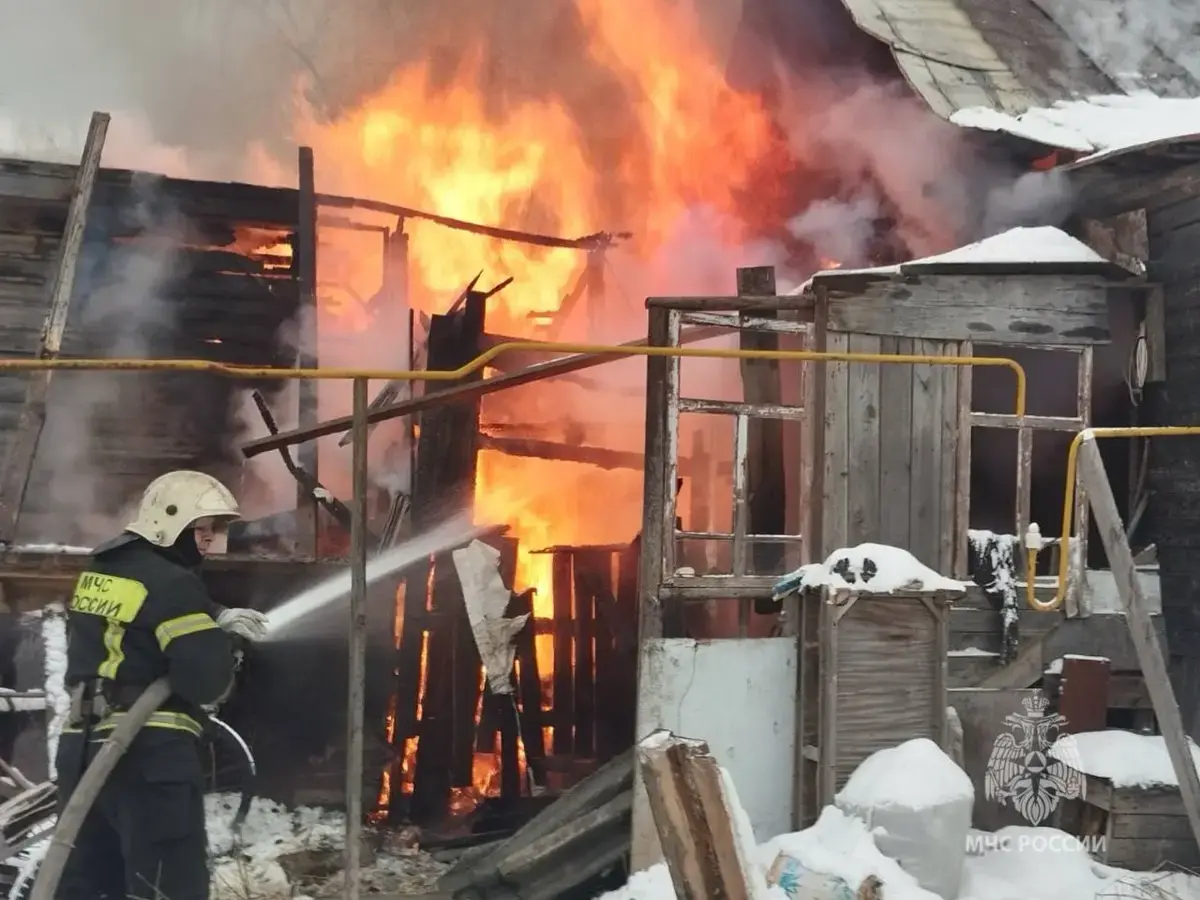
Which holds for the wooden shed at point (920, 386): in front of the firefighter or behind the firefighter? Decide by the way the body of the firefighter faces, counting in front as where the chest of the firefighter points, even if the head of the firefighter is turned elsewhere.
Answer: in front

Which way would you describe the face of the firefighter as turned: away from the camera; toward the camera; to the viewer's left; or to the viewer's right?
to the viewer's right

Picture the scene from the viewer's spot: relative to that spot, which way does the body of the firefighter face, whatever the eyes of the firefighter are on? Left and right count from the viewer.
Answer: facing away from the viewer and to the right of the viewer

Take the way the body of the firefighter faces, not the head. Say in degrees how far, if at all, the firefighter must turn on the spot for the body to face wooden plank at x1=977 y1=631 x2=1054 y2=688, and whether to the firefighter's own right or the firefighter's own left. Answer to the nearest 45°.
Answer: approximately 45° to the firefighter's own right

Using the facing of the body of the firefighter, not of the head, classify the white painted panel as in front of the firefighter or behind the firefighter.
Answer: in front

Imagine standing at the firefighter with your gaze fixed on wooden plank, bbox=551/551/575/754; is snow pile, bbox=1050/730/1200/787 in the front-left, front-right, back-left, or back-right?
front-right

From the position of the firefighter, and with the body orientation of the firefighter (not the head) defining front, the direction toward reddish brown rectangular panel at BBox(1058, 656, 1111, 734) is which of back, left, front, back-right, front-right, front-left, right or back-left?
front-right

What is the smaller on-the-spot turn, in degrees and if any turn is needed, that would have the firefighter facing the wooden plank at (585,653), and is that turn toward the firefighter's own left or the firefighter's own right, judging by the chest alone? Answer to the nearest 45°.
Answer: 0° — they already face it

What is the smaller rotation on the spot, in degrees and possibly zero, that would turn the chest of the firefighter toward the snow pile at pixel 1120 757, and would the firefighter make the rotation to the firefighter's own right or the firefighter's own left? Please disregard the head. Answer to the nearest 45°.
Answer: approximately 45° to the firefighter's own right

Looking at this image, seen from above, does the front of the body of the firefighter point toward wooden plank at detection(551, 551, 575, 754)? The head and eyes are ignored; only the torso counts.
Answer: yes
